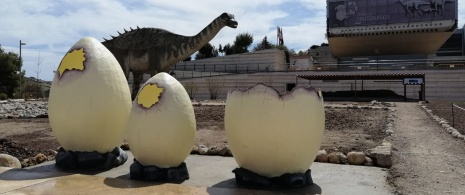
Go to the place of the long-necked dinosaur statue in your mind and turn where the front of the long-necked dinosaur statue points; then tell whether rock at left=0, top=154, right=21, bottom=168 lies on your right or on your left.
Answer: on your right

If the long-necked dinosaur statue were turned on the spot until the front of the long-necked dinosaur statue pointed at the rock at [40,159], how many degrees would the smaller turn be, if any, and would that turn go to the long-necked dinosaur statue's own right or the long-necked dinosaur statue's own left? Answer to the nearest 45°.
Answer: approximately 90° to the long-necked dinosaur statue's own right

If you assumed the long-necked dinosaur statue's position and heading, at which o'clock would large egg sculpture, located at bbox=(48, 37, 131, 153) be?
The large egg sculpture is roughly at 3 o'clock from the long-necked dinosaur statue.

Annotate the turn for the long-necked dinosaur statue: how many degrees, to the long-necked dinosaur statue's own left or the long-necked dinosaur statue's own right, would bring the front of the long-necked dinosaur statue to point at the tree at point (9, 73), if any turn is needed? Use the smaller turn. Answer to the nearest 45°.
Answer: approximately 135° to the long-necked dinosaur statue's own left

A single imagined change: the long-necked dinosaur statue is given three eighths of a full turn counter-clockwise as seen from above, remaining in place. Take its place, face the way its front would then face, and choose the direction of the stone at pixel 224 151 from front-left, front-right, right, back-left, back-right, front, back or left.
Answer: back-left

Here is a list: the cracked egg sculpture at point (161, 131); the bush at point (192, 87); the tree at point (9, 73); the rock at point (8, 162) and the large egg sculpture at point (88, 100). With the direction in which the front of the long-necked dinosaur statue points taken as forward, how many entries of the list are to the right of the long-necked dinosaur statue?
3

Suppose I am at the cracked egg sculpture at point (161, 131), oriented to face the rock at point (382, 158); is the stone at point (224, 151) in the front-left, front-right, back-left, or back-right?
front-left

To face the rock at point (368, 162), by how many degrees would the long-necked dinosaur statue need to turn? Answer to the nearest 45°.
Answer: approximately 90° to its right

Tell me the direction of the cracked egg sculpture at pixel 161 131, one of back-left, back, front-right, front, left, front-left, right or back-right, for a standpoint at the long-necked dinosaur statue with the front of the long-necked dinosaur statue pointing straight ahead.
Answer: right

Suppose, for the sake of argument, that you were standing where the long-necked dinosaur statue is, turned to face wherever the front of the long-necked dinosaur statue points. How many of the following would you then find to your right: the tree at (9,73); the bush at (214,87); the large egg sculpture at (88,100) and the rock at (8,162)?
2

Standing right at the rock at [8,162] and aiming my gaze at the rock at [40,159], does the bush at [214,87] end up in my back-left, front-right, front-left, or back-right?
front-left

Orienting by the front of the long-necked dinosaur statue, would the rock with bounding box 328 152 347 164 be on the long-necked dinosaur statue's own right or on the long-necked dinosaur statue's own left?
on the long-necked dinosaur statue's own right

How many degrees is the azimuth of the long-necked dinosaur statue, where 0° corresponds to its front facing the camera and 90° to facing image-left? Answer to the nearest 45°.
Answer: approximately 270°

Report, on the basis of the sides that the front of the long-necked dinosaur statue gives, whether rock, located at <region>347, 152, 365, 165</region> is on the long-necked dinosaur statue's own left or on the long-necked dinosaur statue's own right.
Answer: on the long-necked dinosaur statue's own right

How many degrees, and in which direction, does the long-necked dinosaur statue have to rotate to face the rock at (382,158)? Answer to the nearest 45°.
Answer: approximately 90° to its right
